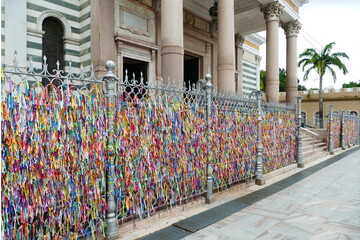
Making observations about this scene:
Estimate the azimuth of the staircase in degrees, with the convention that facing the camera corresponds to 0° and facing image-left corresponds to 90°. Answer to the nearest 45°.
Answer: approximately 315°

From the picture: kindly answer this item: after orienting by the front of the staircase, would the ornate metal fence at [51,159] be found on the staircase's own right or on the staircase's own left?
on the staircase's own right

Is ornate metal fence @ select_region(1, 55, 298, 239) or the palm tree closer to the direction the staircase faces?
the ornate metal fence

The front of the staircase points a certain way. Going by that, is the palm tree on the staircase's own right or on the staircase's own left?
on the staircase's own left

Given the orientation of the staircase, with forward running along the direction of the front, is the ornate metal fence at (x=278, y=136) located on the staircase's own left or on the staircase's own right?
on the staircase's own right

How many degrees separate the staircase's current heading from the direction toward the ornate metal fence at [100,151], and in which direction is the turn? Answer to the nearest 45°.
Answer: approximately 45° to its right
